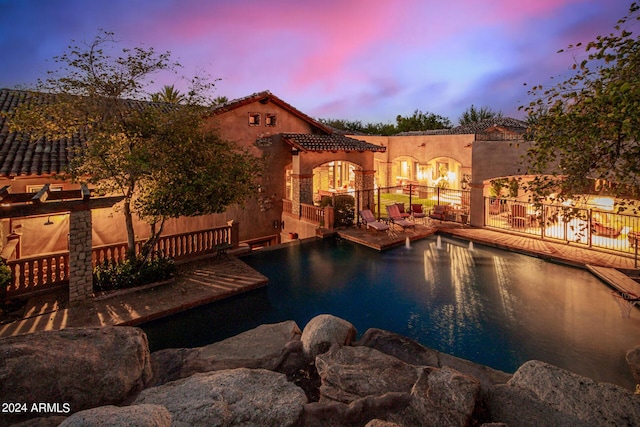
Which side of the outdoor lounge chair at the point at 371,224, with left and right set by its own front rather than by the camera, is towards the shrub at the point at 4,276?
right

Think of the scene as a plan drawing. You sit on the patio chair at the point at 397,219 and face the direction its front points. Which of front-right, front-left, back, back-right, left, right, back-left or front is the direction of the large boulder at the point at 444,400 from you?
front-right

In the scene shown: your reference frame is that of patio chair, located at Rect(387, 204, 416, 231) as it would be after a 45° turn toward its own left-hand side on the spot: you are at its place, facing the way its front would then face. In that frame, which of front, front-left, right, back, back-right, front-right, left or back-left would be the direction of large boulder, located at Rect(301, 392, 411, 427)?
right

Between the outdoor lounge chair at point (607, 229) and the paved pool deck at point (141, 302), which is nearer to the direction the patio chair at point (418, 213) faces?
the paved pool deck

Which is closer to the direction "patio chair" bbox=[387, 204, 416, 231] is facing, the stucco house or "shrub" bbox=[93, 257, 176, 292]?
the shrub

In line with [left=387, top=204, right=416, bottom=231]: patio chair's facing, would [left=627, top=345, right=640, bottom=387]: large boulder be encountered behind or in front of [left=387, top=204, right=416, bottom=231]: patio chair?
in front

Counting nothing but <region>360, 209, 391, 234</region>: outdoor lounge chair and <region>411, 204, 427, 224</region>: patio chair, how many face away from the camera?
0

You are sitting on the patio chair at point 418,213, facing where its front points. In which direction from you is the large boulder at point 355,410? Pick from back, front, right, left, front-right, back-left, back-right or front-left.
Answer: front-left

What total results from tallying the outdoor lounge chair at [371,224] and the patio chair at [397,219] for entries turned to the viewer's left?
0

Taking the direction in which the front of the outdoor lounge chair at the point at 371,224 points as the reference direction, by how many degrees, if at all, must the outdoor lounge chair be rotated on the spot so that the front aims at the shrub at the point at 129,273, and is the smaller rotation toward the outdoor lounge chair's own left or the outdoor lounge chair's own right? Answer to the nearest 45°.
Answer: approximately 90° to the outdoor lounge chair's own right

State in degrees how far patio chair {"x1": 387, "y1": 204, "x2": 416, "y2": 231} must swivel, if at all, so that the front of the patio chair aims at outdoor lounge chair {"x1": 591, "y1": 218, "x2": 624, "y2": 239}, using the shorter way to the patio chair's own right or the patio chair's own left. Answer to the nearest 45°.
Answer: approximately 45° to the patio chair's own left

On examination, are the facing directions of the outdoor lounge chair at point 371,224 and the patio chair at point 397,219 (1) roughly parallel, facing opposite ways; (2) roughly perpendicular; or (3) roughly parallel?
roughly parallel

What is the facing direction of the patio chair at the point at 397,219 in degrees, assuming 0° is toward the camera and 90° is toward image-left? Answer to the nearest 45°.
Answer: approximately 315°

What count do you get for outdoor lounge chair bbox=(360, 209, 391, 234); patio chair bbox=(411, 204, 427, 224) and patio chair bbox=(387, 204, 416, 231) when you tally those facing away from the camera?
0

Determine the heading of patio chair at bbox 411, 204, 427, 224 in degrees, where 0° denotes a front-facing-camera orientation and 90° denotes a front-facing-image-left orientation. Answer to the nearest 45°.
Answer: approximately 45°

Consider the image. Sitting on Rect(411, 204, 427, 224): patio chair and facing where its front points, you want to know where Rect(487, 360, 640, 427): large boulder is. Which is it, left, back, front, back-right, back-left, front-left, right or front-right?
front-left
